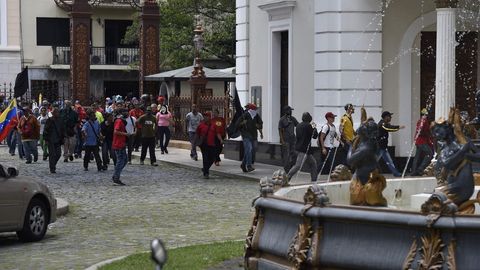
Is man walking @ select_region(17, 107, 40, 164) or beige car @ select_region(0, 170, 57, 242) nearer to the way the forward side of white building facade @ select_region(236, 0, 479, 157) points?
the beige car

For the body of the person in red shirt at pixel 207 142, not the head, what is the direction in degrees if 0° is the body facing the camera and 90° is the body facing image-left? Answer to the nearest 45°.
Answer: approximately 0°

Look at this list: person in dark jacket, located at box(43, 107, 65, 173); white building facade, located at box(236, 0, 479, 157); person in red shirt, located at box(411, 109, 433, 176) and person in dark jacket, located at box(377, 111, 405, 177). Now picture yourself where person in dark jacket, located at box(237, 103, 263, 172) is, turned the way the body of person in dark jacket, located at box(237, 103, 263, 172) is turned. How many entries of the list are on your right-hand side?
1

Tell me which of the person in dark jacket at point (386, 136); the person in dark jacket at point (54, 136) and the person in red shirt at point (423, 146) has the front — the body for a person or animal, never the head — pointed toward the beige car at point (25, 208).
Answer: the person in dark jacket at point (54, 136)

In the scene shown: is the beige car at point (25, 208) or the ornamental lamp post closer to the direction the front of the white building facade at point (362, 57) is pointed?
the beige car

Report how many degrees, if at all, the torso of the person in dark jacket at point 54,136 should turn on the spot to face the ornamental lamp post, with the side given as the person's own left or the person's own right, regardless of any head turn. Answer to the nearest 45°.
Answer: approximately 135° to the person's own left

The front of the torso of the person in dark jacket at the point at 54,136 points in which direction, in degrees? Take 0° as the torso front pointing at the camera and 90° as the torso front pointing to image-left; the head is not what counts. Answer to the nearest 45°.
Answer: approximately 0°

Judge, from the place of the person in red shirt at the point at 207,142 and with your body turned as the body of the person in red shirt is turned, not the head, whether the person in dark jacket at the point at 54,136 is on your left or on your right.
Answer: on your right

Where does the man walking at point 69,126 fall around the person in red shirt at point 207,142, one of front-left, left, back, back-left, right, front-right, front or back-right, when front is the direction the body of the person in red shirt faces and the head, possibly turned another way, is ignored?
back-right
